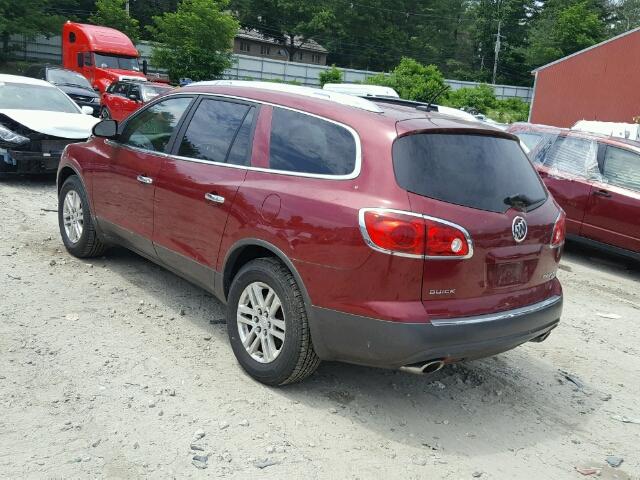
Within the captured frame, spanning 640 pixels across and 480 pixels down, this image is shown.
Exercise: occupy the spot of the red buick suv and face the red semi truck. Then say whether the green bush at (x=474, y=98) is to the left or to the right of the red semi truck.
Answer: right

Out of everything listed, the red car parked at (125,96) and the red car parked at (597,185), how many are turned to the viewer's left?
0

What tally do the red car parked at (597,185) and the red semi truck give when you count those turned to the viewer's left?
0

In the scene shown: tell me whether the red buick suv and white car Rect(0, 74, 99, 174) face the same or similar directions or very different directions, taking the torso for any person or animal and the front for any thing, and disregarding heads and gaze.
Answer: very different directions

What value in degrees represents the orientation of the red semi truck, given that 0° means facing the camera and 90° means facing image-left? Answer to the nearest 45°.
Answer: approximately 315°

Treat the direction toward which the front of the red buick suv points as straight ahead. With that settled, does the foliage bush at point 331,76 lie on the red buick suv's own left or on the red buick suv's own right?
on the red buick suv's own right

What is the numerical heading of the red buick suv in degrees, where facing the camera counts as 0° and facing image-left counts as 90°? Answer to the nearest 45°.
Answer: approximately 135°

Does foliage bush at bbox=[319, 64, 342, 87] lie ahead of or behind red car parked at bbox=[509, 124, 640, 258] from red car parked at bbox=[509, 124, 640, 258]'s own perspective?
behind

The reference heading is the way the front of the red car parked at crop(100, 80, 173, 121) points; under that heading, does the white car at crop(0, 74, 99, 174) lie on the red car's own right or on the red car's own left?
on the red car's own right

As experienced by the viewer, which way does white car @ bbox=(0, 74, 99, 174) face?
facing the viewer and to the right of the viewer
